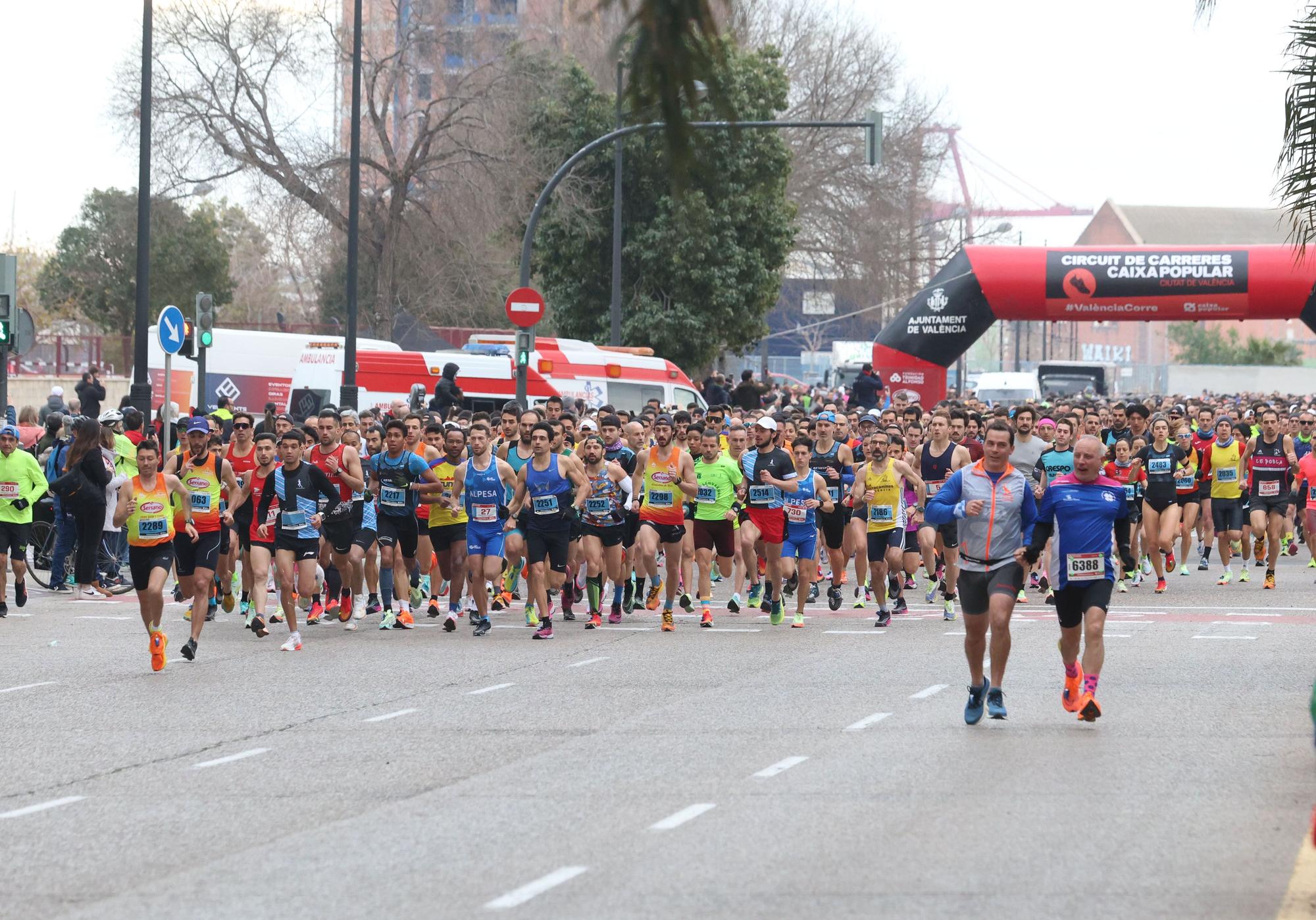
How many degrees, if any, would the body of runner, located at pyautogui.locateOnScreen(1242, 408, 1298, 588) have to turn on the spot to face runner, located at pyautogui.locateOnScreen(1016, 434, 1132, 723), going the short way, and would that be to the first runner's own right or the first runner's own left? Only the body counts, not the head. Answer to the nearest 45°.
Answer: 0° — they already face them

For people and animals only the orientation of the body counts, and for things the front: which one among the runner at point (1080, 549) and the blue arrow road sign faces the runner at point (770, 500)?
the blue arrow road sign

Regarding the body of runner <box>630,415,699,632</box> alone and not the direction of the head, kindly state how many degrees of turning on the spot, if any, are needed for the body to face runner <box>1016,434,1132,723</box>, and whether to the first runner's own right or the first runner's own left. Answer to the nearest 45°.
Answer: approximately 45° to the first runner's own left

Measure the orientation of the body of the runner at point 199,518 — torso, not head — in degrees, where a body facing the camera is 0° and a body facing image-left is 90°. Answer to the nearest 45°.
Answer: approximately 0°

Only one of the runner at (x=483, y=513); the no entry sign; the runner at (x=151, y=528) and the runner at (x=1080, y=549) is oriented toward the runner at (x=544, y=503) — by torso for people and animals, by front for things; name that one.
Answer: the no entry sign

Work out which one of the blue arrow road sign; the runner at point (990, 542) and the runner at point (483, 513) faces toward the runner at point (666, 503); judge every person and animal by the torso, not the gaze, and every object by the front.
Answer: the blue arrow road sign

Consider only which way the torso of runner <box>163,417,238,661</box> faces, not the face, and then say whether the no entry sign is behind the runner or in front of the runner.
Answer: behind

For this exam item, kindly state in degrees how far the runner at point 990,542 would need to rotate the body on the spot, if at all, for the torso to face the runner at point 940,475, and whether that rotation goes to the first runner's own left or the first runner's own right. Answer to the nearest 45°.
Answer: approximately 180°
